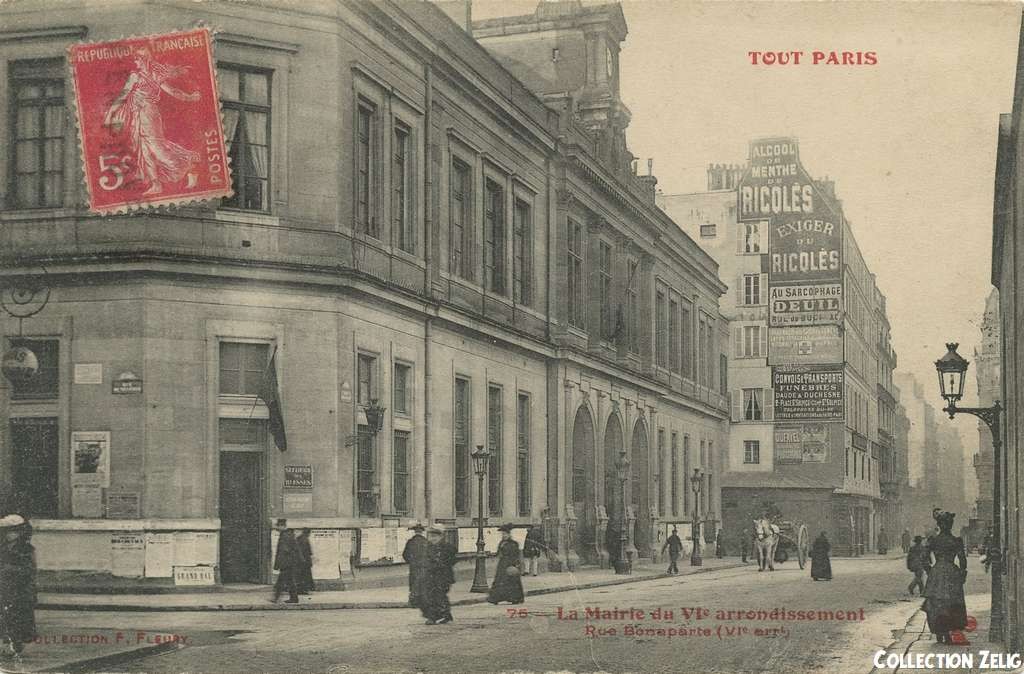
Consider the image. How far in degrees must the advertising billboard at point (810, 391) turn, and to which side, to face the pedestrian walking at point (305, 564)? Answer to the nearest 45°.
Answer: approximately 45° to its right

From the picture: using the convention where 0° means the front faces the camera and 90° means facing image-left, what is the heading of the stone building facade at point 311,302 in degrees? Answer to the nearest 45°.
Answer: approximately 315°
